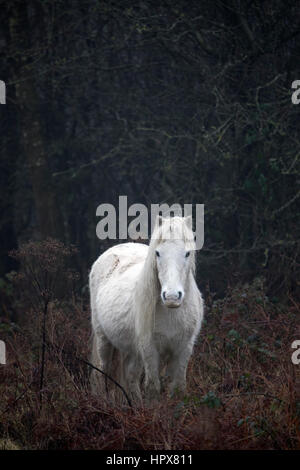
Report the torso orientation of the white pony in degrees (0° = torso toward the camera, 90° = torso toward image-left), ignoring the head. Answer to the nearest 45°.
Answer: approximately 315°
